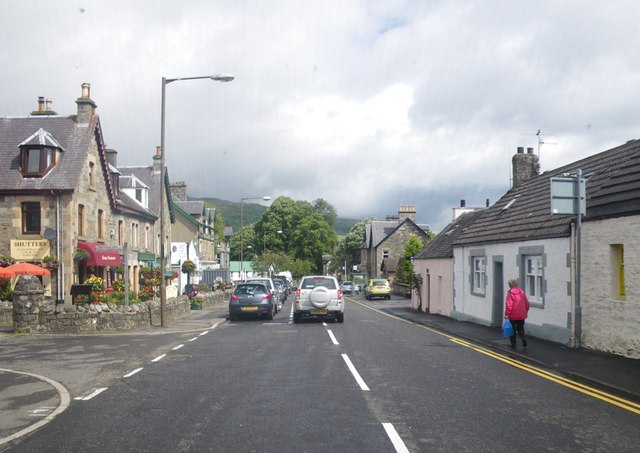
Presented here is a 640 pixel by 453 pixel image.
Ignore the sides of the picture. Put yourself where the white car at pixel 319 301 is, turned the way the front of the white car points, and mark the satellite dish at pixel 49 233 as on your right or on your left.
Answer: on your left

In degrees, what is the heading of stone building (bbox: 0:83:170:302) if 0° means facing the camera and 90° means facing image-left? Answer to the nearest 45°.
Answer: approximately 315°

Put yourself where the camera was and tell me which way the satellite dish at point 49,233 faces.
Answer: facing the viewer

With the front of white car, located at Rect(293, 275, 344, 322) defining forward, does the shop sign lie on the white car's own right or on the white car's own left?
on the white car's own left

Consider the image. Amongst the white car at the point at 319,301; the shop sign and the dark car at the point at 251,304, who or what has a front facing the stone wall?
the shop sign

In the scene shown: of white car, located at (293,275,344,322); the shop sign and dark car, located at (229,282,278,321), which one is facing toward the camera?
the shop sign

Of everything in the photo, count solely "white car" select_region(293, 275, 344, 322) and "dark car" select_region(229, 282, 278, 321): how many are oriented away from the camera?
2

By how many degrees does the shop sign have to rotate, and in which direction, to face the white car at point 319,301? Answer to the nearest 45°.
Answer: approximately 45° to its left

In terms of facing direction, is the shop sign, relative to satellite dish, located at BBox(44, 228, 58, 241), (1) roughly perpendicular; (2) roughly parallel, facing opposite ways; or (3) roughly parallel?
roughly parallel

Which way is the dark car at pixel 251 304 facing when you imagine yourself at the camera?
facing away from the viewer

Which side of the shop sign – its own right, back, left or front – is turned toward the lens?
front

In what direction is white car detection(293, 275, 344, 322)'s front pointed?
away from the camera

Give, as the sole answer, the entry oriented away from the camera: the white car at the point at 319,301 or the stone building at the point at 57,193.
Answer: the white car
